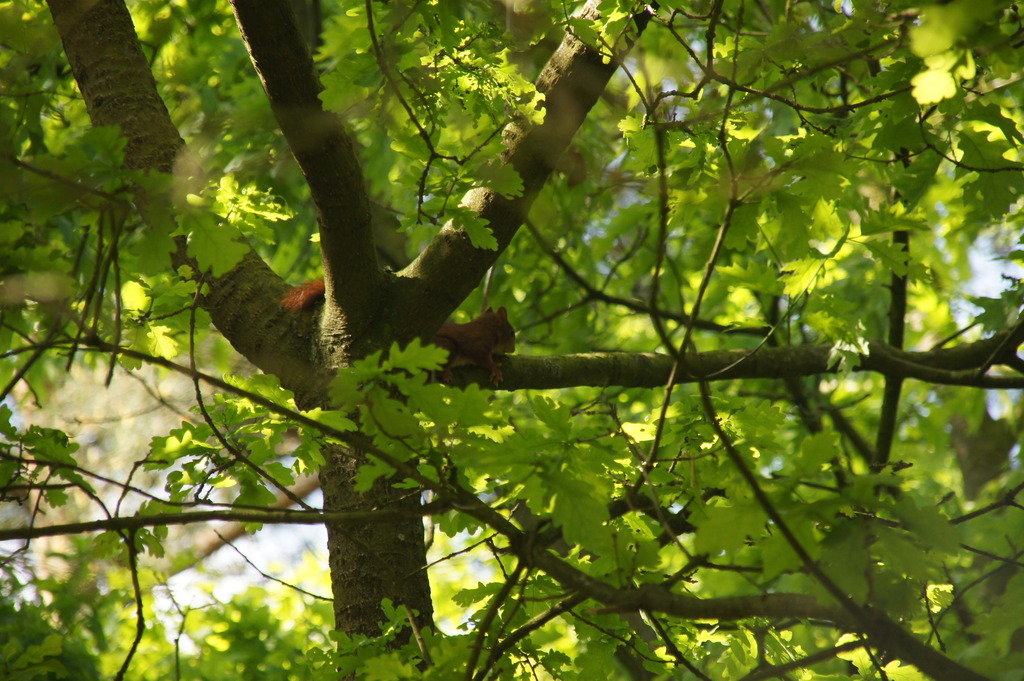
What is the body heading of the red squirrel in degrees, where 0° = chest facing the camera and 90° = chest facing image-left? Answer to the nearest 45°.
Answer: approximately 270°
